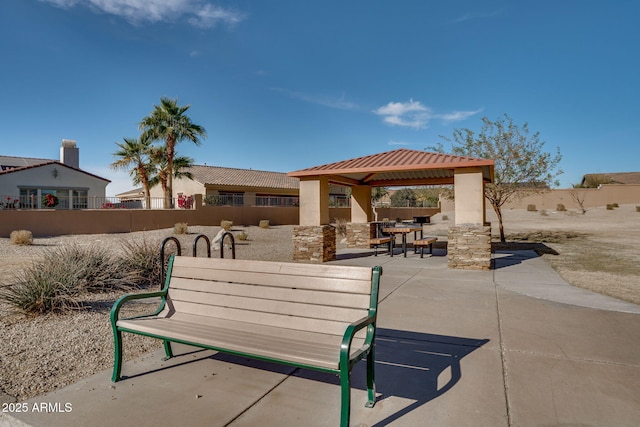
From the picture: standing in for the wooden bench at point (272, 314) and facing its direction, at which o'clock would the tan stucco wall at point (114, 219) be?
The tan stucco wall is roughly at 4 o'clock from the wooden bench.

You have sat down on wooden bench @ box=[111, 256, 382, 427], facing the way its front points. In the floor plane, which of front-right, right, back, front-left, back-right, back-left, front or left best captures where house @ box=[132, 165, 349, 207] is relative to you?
back-right

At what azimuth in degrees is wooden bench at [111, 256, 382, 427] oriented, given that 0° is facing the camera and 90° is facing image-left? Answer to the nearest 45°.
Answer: approximately 45°

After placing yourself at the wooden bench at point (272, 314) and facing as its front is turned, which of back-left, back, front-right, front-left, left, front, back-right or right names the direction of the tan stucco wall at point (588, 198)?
back

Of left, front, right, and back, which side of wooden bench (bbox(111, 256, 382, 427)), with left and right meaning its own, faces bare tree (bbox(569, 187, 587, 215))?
back

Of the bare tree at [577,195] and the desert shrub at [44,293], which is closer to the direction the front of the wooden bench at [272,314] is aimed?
the desert shrub

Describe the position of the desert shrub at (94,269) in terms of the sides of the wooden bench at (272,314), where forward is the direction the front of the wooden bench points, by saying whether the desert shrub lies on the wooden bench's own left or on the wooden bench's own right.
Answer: on the wooden bench's own right

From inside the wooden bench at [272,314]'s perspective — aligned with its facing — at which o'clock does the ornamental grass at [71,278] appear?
The ornamental grass is roughly at 3 o'clock from the wooden bench.

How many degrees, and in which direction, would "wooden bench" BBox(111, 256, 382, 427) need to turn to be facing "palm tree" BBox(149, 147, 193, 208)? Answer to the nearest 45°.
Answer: approximately 135° to its right

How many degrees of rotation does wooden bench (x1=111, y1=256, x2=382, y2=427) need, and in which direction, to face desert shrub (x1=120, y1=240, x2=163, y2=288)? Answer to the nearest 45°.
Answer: approximately 90° to its right

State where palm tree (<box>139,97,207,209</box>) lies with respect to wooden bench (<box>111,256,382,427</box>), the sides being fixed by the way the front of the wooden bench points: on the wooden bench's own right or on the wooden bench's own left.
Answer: on the wooden bench's own right
